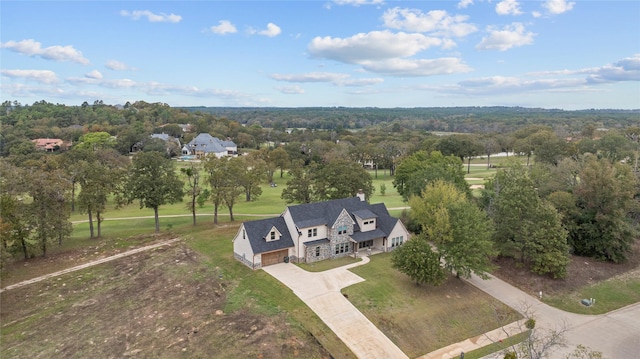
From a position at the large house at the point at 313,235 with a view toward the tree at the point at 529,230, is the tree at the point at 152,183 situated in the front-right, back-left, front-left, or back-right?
back-left

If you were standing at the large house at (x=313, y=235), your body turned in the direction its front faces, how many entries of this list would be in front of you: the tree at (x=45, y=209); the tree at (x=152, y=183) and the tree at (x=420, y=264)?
1

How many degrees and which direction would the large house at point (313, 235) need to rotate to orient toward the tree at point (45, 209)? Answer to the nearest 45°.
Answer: approximately 135° to its right

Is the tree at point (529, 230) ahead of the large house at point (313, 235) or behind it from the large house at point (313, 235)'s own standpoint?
ahead

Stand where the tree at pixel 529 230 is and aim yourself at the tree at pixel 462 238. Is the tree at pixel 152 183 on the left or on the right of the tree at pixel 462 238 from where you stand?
right

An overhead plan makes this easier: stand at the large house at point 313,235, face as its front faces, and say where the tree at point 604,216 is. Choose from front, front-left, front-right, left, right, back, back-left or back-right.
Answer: front-left

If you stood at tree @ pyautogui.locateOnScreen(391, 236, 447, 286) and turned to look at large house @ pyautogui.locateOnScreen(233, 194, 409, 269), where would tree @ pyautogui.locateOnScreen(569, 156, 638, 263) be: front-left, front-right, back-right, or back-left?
back-right

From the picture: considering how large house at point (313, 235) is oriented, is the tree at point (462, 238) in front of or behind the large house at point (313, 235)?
in front

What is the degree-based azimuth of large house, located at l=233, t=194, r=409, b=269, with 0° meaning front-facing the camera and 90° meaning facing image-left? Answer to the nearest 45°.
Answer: approximately 315°
